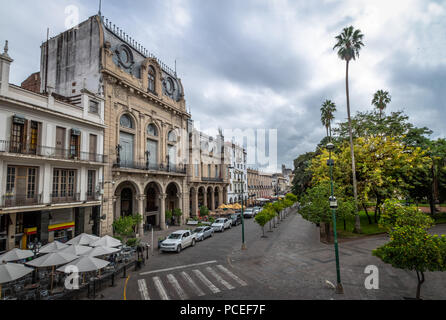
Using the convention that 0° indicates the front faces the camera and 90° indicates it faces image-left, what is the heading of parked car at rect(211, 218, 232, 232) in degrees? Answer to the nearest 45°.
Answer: approximately 45°

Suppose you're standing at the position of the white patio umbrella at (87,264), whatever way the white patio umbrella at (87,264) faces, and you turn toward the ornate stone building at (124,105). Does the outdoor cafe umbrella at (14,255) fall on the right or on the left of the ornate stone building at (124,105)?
left

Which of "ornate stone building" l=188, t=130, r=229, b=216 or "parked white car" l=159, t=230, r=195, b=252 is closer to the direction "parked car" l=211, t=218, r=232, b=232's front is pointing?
the parked white car

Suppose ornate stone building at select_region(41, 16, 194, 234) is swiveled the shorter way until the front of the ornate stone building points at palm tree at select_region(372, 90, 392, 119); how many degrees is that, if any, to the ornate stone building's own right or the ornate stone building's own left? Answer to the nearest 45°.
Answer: approximately 45° to the ornate stone building's own left

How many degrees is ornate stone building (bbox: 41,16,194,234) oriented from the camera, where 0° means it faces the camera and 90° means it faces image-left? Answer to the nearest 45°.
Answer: approximately 315°

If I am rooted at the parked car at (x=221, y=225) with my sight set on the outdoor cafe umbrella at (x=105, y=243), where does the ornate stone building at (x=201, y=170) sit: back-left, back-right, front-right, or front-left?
back-right

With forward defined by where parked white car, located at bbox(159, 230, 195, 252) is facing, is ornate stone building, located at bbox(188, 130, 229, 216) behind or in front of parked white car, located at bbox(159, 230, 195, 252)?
behind
